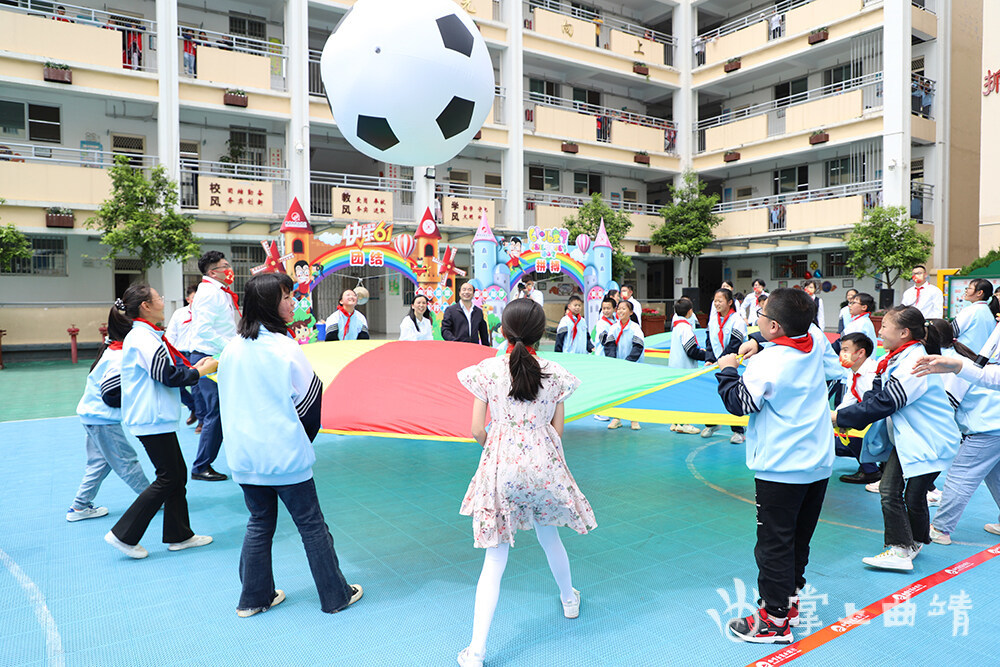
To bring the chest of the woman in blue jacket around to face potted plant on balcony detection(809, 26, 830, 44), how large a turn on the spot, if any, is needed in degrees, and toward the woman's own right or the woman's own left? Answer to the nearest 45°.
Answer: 0° — they already face it

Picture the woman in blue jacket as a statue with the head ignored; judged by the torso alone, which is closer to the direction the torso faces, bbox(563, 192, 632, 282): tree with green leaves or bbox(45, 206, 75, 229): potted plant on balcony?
the tree with green leaves

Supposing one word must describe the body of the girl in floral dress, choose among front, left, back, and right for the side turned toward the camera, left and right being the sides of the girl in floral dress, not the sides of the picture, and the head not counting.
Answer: back

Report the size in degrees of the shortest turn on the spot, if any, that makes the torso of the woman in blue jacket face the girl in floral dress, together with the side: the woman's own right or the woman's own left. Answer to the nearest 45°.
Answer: approximately 90° to the woman's own right

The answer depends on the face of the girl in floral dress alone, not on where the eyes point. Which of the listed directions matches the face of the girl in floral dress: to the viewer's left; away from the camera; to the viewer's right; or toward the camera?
away from the camera

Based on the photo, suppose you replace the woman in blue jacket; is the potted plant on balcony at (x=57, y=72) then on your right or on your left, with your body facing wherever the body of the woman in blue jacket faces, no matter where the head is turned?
on your left

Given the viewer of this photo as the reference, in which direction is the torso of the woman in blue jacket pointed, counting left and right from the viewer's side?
facing away from the viewer and to the right of the viewer

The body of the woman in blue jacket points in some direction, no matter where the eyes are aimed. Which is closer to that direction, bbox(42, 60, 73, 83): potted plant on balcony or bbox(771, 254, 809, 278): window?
the window
